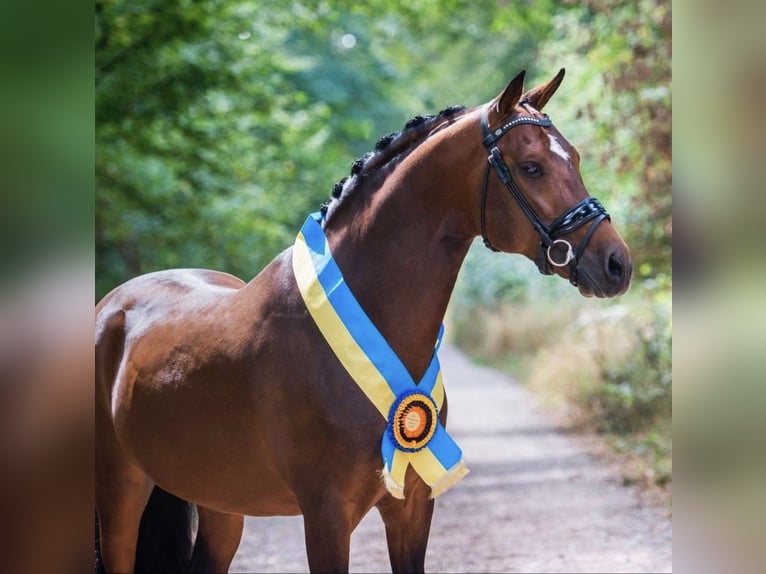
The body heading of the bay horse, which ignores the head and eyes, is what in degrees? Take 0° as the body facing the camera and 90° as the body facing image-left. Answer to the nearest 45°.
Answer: approximately 315°
